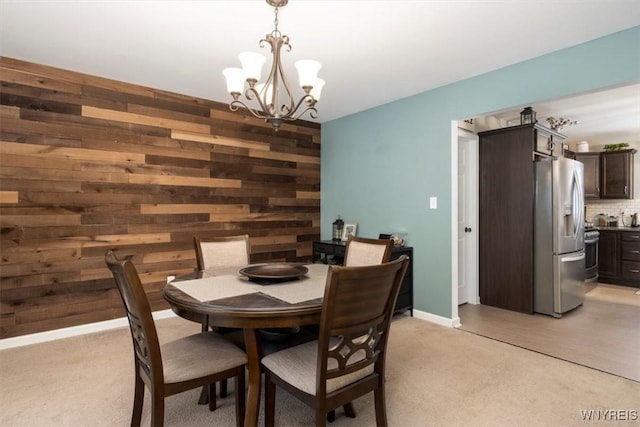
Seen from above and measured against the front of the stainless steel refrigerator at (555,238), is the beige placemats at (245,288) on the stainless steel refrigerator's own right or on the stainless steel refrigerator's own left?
on the stainless steel refrigerator's own right

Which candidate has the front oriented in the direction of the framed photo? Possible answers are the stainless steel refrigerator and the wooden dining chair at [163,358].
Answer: the wooden dining chair

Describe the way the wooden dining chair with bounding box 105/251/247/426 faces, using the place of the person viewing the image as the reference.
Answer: facing away from the viewer and to the right of the viewer

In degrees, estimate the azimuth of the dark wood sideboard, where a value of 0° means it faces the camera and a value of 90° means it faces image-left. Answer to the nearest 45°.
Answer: approximately 45°

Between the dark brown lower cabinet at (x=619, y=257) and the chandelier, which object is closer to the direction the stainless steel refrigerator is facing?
the chandelier

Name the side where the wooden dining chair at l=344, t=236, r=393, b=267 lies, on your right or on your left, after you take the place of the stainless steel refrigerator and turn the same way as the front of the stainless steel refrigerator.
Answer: on your right

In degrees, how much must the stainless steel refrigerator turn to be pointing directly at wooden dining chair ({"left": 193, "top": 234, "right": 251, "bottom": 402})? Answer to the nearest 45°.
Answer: approximately 90° to its right
